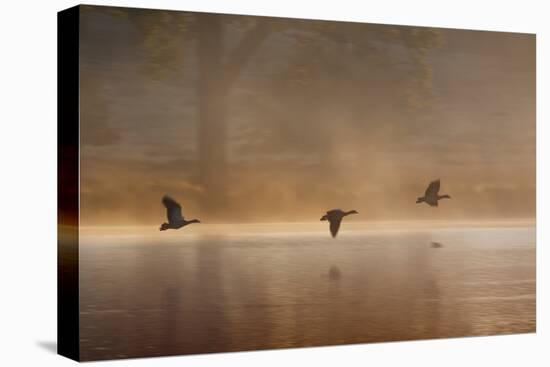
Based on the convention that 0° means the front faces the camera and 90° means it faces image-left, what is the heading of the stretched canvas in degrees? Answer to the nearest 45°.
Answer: approximately 315°
